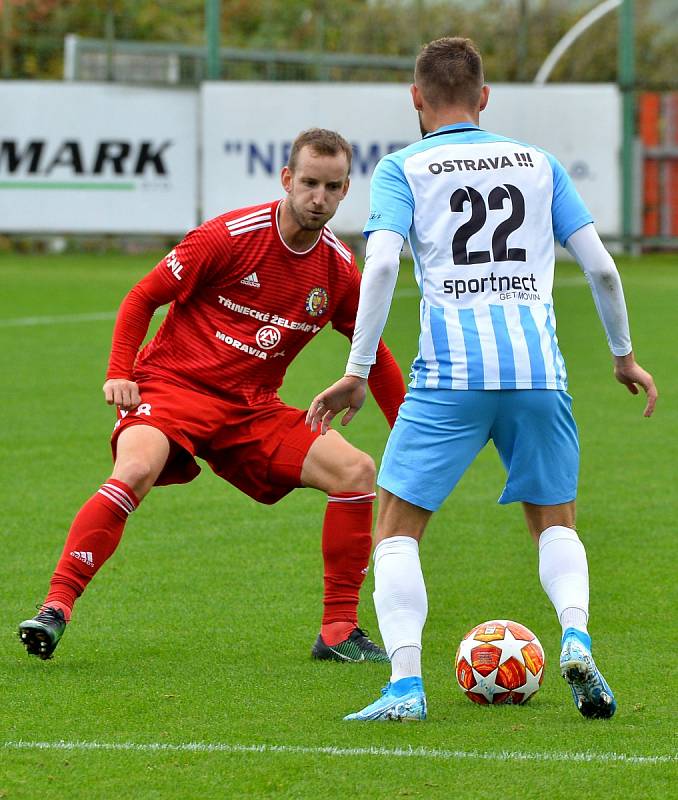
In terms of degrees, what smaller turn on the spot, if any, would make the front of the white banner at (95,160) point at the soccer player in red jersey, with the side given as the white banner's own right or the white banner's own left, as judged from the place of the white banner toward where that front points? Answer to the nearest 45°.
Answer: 0° — it already faces them

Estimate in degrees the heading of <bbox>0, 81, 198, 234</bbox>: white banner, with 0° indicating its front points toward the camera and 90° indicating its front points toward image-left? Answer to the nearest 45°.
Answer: approximately 0°

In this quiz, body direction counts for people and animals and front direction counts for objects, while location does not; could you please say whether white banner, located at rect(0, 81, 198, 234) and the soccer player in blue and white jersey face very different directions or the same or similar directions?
very different directions

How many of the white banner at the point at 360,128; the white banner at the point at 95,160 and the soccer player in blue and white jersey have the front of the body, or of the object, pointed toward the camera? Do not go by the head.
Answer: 2

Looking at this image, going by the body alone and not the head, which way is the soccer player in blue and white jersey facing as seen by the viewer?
away from the camera

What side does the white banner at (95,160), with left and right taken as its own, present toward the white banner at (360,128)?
left

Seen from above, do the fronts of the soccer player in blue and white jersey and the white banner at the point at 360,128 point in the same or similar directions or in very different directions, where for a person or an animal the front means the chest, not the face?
very different directions

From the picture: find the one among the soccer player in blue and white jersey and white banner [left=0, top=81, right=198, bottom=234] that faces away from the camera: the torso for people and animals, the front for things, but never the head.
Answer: the soccer player in blue and white jersey
